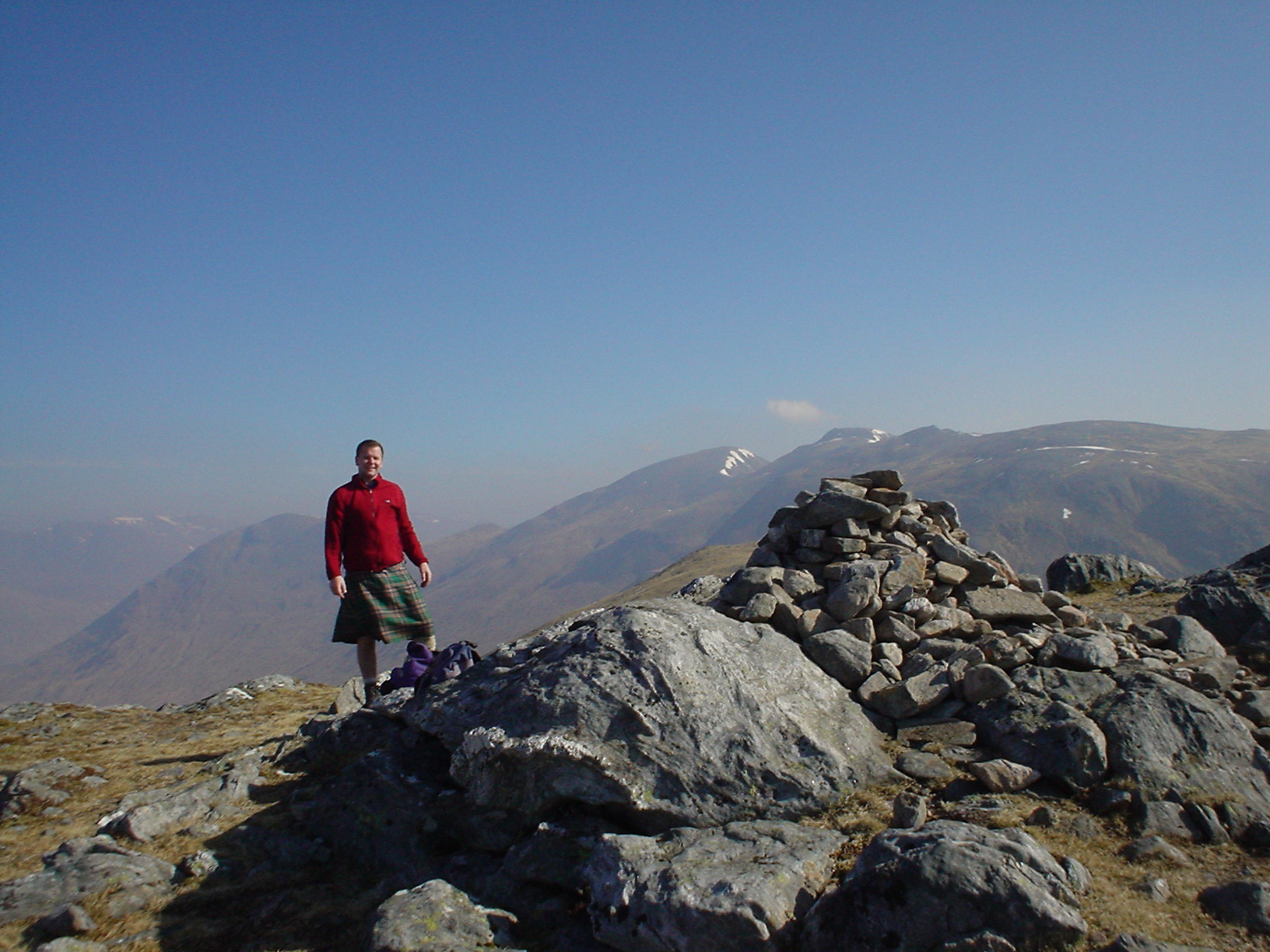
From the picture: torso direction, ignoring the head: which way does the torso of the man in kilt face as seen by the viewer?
toward the camera

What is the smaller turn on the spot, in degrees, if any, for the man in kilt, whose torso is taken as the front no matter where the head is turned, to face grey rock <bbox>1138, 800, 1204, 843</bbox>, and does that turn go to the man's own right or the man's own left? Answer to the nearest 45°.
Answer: approximately 45° to the man's own left

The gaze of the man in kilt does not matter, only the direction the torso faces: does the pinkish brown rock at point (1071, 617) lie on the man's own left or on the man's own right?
on the man's own left

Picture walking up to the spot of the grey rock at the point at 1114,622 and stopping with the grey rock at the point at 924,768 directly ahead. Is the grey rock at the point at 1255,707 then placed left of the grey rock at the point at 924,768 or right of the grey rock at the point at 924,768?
left

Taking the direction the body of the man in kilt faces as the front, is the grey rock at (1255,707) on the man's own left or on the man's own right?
on the man's own left

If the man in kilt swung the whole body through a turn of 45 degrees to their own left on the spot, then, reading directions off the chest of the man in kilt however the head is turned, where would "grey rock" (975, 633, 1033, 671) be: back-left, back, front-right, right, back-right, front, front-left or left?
front

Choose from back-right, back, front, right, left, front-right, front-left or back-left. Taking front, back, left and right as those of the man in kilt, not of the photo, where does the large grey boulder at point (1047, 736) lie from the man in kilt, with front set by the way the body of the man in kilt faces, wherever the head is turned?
front-left

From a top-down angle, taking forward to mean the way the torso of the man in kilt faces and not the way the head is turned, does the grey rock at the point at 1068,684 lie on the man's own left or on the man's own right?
on the man's own left

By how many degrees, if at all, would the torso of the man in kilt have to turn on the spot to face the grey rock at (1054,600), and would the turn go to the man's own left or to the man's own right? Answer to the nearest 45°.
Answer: approximately 90° to the man's own left

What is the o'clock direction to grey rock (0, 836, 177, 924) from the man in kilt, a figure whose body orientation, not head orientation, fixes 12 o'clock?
The grey rock is roughly at 1 o'clock from the man in kilt.

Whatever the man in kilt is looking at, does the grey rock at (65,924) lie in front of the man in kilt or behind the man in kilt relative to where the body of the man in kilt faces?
in front

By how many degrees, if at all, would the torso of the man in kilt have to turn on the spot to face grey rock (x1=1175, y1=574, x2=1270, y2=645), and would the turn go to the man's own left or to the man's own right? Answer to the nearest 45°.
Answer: approximately 90° to the man's own left

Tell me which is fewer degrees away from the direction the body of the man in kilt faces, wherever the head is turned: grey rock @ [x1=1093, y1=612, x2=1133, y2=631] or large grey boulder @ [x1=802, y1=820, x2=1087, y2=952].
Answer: the large grey boulder

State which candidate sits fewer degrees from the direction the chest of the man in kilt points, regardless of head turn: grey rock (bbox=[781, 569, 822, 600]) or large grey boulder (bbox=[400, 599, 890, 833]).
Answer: the large grey boulder

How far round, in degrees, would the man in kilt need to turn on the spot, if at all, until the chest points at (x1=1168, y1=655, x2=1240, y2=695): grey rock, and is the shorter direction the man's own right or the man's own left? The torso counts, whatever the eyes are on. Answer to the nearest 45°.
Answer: approximately 45° to the man's own left
